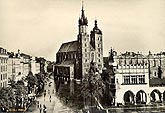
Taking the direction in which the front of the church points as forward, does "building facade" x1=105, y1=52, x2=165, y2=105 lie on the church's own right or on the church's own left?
on the church's own left

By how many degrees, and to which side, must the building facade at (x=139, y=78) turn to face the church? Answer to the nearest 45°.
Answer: approximately 90° to its right

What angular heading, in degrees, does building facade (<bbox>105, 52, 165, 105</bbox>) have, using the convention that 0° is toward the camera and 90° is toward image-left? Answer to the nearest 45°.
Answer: approximately 0°
